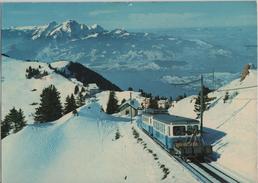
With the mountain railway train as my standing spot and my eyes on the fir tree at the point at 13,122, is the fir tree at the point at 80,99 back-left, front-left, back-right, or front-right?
front-right

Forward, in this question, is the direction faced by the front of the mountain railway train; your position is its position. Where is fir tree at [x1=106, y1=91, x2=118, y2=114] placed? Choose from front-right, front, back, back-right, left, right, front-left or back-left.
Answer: back

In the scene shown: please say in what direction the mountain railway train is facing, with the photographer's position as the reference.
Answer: facing the viewer and to the right of the viewer

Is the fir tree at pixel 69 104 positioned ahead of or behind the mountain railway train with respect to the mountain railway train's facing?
behind

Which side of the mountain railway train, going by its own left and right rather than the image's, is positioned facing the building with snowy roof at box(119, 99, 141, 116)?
back
